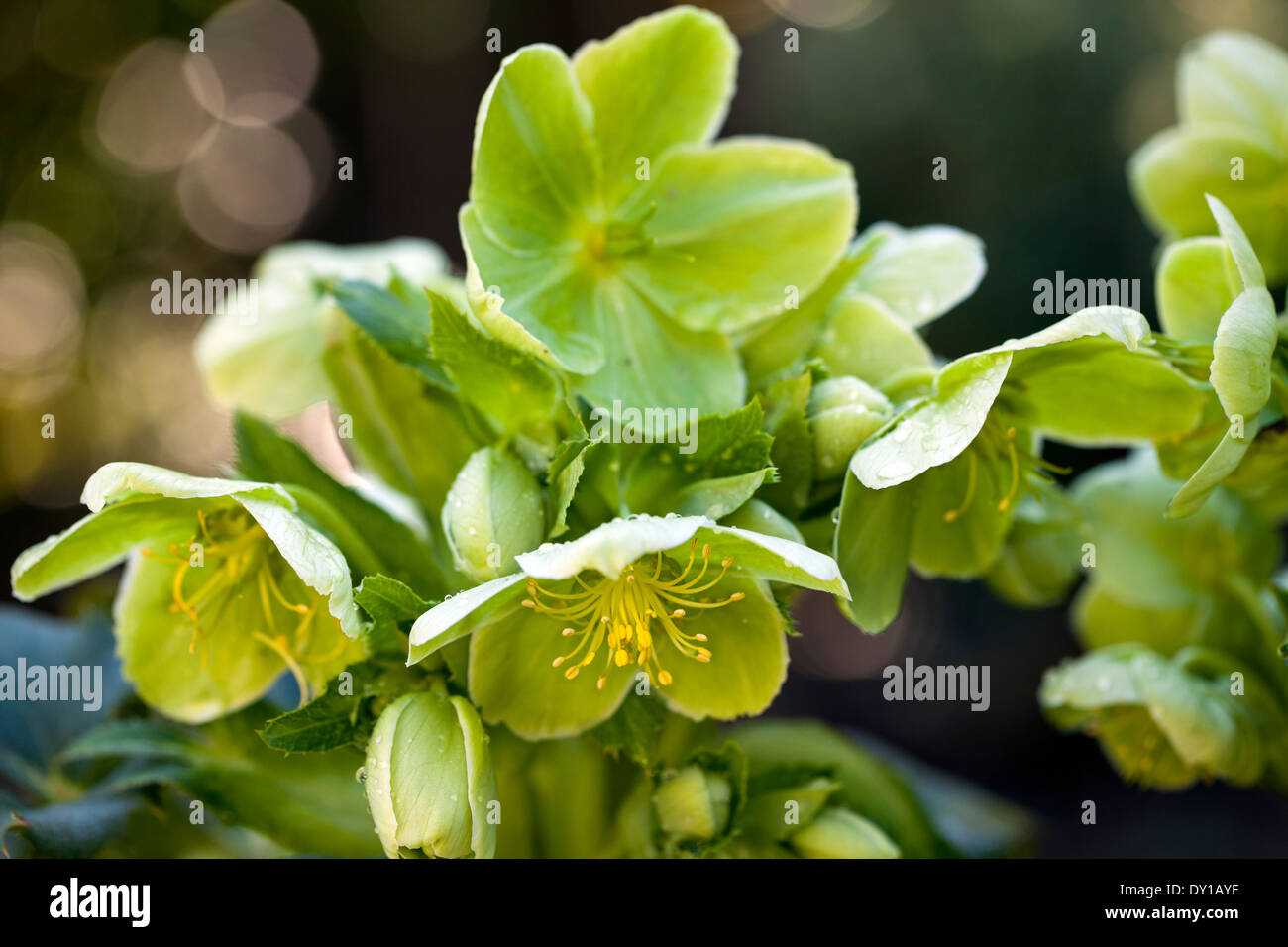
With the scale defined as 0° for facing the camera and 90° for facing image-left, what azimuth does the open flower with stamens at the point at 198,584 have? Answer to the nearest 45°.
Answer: approximately 45°

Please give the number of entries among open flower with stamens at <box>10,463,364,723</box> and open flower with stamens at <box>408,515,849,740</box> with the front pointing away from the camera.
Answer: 0
